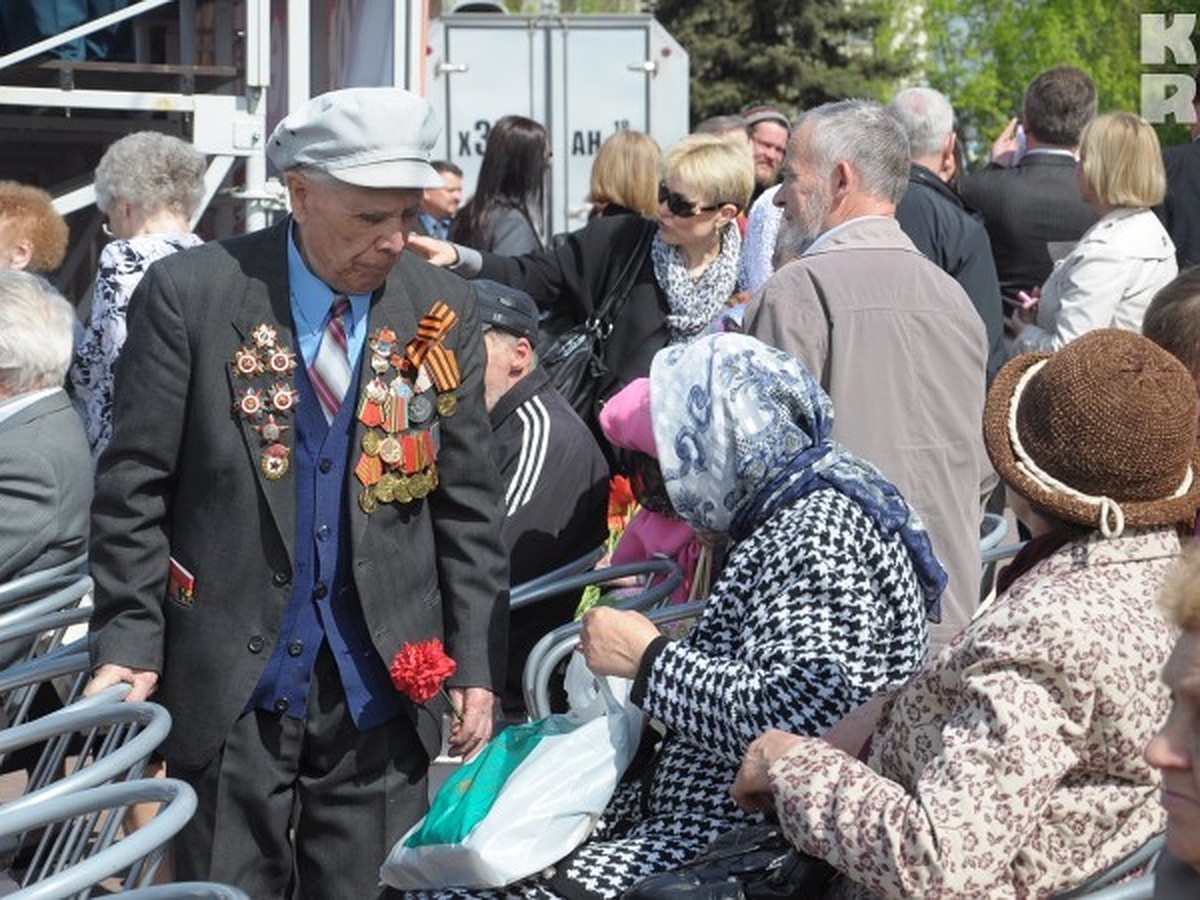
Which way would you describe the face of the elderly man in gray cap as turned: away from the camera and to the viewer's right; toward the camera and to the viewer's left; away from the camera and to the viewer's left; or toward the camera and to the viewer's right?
toward the camera and to the viewer's right

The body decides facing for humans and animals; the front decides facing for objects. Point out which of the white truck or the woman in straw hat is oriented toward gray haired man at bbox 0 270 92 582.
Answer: the woman in straw hat

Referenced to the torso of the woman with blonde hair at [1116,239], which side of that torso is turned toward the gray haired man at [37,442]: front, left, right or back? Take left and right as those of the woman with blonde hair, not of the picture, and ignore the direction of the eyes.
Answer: left

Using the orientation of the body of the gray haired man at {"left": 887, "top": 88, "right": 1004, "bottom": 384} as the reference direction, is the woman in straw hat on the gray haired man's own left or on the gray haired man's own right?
on the gray haired man's own right

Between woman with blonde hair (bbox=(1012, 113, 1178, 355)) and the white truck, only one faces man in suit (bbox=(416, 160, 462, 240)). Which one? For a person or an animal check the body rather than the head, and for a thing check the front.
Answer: the woman with blonde hair

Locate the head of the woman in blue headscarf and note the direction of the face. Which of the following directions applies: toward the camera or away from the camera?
away from the camera

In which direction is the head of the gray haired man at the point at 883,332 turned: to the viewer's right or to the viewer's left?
to the viewer's left

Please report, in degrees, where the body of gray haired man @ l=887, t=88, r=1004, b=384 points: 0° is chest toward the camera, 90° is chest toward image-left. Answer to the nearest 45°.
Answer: approximately 225°

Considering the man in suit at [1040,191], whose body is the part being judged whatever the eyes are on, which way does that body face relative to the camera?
away from the camera

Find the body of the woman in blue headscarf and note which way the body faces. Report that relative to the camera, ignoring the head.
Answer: to the viewer's left

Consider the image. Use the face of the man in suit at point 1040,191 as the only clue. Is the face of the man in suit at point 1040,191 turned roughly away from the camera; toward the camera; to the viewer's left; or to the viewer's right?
away from the camera

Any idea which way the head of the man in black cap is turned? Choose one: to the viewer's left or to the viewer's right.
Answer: to the viewer's left
